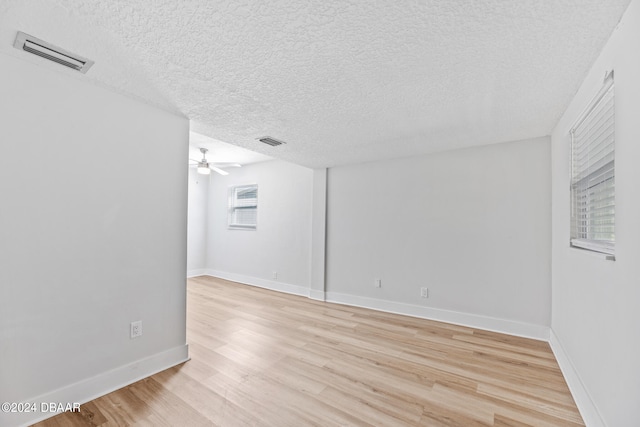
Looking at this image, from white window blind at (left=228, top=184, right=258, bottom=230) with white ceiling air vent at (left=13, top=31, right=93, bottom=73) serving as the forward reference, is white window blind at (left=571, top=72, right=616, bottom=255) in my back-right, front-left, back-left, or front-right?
front-left

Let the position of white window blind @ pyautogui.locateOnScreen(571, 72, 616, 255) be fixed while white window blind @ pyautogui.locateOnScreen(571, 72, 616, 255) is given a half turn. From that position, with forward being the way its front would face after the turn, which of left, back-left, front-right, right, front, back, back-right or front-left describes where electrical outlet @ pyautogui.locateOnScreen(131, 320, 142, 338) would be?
back-right

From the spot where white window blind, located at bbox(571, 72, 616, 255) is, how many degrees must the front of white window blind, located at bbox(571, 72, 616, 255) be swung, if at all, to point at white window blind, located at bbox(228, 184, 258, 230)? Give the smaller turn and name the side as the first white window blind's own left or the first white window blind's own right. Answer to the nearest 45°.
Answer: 0° — it already faces it

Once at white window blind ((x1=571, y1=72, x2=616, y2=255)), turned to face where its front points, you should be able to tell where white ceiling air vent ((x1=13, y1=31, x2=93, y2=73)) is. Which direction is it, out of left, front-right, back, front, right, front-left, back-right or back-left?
front-left

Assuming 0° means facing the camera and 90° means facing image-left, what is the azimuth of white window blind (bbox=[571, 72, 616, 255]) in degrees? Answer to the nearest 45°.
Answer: approximately 90°
